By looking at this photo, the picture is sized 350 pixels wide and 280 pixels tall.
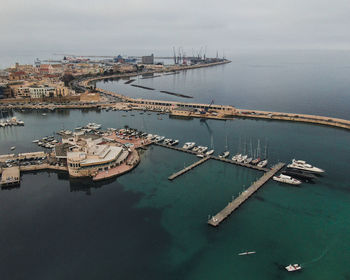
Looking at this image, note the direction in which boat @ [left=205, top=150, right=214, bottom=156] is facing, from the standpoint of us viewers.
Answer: facing away from the viewer and to the right of the viewer

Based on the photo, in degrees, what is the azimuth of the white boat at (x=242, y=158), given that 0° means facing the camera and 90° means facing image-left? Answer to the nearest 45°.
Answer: approximately 225°

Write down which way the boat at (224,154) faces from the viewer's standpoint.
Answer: facing away from the viewer and to the right of the viewer

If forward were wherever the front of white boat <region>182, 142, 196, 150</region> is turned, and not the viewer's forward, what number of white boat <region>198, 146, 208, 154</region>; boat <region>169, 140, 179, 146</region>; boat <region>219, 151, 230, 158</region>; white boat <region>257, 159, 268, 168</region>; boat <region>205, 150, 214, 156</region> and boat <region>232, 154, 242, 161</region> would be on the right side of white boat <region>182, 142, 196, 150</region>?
5

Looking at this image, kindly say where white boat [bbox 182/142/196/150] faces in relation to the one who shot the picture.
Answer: facing away from the viewer and to the right of the viewer
